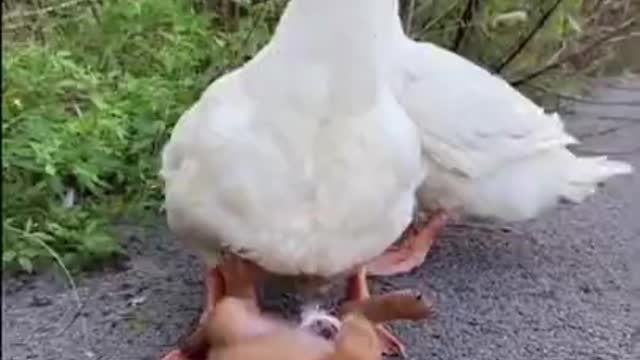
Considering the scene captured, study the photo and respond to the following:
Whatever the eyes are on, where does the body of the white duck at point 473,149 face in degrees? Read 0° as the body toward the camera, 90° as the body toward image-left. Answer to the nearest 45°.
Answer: approximately 90°

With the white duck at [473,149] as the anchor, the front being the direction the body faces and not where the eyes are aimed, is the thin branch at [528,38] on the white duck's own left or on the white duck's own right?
on the white duck's own right

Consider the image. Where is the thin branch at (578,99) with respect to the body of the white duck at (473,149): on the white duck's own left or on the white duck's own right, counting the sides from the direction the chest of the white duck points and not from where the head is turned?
on the white duck's own right
